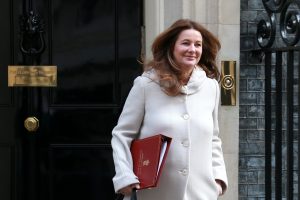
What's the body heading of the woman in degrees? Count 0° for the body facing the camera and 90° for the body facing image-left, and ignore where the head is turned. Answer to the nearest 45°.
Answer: approximately 315°

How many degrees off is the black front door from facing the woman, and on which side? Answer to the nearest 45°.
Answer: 0° — it already faces them

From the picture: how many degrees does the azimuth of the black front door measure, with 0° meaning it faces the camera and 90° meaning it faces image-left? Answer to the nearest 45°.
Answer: approximately 0°

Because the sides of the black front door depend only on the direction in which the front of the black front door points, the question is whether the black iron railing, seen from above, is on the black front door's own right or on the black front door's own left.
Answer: on the black front door's own left

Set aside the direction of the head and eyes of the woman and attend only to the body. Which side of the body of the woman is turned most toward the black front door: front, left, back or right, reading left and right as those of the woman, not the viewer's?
back

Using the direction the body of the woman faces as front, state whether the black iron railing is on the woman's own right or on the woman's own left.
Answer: on the woman's own left
